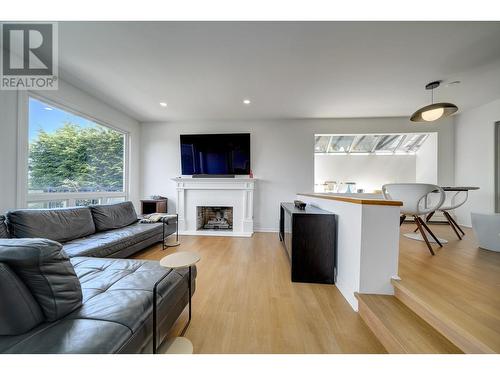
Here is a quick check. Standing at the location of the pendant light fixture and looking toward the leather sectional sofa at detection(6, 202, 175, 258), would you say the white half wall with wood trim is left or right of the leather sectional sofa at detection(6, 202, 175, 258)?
left

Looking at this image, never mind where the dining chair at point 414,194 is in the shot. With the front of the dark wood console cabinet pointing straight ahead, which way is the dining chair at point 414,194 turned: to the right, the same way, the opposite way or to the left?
the opposite way

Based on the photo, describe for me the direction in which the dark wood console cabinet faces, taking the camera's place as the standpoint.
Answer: facing to the left of the viewer

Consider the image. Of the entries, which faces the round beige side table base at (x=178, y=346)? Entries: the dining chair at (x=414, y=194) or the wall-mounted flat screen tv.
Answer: the wall-mounted flat screen tv

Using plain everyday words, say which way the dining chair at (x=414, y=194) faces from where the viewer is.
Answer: facing away from the viewer and to the right of the viewer

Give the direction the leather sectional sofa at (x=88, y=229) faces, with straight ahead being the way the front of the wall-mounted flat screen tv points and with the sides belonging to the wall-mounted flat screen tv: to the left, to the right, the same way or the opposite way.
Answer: to the left

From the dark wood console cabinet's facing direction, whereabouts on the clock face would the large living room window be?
The large living room window is roughly at 12 o'clock from the dark wood console cabinet.

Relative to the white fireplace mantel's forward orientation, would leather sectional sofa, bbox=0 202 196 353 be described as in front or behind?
in front

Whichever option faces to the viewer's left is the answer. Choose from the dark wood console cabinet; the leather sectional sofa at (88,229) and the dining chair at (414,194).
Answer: the dark wood console cabinet

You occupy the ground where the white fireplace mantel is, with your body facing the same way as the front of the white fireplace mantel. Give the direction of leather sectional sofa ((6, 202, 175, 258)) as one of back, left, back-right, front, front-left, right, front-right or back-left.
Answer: front-right

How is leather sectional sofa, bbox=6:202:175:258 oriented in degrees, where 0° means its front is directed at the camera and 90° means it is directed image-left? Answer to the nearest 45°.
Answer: approximately 315°

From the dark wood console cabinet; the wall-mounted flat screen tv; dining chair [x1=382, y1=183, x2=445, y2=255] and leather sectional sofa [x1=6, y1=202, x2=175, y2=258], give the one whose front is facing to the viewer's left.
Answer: the dark wood console cabinet

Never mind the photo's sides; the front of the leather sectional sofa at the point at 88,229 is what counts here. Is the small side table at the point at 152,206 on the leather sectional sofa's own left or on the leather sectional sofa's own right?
on the leather sectional sofa's own left

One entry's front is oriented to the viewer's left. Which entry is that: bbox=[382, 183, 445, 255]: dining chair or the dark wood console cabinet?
the dark wood console cabinet

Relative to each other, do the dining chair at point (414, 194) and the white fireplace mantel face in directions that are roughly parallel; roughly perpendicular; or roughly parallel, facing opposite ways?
roughly perpendicular

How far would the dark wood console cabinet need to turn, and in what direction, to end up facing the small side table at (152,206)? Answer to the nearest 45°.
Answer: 0° — it already faces it

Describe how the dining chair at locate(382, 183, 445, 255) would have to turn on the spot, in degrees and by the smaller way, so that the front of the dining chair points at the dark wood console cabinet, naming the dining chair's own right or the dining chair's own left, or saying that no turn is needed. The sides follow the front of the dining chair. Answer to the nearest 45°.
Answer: approximately 180°
